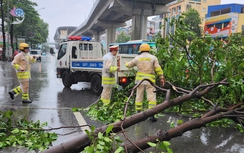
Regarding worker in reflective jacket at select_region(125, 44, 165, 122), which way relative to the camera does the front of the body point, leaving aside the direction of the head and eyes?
away from the camera

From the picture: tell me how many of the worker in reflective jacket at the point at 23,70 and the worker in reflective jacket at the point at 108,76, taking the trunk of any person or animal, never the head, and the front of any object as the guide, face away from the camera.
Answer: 0

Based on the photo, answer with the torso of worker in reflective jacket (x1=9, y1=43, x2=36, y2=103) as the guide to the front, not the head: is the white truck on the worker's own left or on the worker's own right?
on the worker's own left

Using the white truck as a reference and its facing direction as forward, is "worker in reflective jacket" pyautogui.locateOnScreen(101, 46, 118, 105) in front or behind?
behind

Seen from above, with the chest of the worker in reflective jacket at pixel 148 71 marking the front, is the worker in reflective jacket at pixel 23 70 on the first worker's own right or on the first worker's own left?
on the first worker's own left

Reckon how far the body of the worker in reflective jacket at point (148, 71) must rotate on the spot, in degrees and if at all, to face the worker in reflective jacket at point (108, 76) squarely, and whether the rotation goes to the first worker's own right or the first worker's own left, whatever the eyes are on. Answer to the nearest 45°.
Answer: approximately 45° to the first worker's own left

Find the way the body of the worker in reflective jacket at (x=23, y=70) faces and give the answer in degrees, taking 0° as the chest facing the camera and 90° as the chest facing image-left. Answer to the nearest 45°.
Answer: approximately 270°

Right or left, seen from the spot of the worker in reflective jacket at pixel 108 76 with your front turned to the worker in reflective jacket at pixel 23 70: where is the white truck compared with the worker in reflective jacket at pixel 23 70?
right
